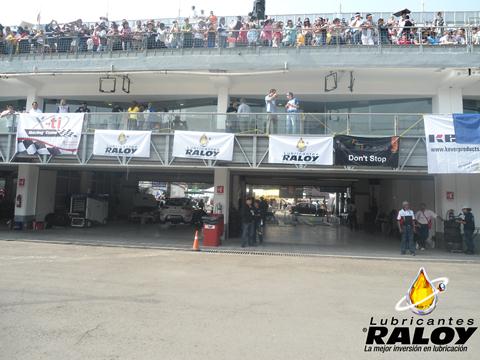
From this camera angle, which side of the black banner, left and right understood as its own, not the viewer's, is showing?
front

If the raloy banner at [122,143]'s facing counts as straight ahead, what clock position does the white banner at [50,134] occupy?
The white banner is roughly at 4 o'clock from the raloy banner.

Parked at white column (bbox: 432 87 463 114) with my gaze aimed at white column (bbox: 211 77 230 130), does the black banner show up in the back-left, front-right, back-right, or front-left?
front-left

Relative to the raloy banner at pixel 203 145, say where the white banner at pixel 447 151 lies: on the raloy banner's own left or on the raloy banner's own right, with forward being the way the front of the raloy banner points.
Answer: on the raloy banner's own left

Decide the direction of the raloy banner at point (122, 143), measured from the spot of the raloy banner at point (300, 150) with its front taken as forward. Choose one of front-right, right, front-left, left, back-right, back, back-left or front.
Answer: right

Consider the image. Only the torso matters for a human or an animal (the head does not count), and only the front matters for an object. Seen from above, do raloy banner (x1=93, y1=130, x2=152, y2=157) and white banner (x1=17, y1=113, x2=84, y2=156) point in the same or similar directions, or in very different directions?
same or similar directions

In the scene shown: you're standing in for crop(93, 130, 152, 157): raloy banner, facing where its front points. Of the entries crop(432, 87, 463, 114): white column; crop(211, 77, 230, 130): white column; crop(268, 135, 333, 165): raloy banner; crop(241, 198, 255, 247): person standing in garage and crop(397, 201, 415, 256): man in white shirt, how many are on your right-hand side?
0

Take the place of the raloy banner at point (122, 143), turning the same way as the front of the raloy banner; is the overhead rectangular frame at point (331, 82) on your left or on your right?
on your left

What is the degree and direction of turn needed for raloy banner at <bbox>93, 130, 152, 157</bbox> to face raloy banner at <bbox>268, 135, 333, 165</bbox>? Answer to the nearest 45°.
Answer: approximately 45° to its left

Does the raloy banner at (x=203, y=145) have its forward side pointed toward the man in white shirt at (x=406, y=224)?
no

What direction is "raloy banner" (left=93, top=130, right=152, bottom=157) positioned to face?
toward the camera

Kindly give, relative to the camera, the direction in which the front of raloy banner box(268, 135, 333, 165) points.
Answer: facing the viewer

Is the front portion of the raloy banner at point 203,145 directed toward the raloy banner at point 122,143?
no

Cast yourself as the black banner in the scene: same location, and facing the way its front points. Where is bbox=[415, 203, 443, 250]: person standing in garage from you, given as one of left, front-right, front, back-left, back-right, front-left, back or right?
back-left

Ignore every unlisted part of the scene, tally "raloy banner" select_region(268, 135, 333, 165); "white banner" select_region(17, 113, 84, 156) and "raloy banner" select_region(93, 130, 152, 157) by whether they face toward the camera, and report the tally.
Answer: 3
